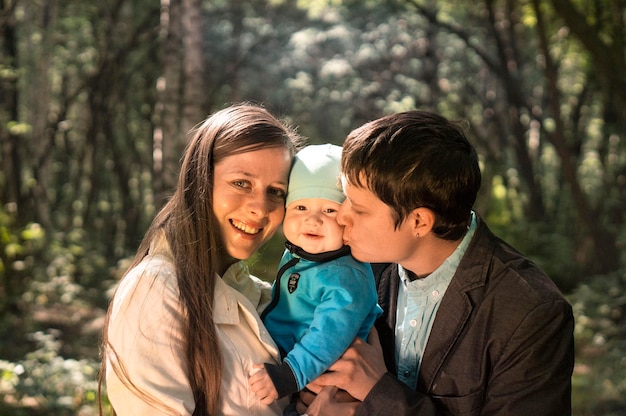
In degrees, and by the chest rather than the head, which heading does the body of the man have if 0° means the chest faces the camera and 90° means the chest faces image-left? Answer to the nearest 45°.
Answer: approximately 45°

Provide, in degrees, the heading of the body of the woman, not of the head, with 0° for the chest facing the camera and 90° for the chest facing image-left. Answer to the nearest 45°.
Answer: approximately 315°

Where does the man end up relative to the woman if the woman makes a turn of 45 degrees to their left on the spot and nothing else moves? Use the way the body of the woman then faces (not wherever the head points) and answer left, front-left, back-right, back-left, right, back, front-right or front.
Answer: front
